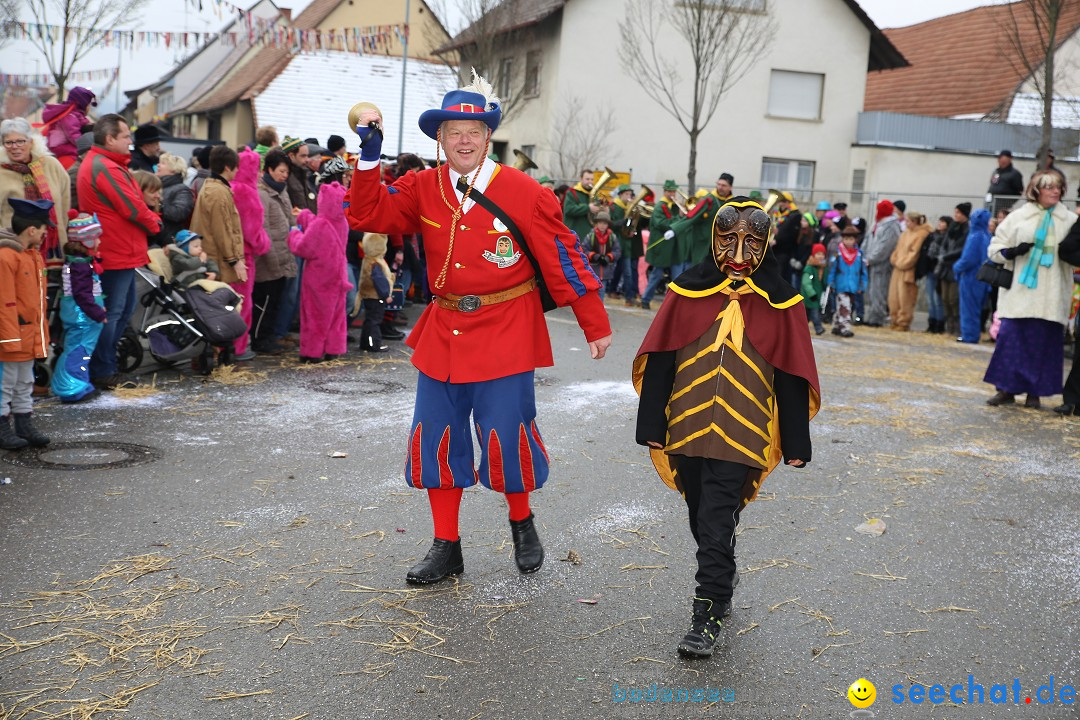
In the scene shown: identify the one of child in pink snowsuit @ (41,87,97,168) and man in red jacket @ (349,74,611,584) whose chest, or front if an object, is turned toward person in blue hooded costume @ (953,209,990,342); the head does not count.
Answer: the child in pink snowsuit

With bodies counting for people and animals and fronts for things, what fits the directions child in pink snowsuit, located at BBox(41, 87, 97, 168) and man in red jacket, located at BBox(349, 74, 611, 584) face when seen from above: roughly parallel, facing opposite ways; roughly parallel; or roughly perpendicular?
roughly perpendicular

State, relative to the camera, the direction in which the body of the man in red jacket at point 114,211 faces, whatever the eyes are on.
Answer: to the viewer's right

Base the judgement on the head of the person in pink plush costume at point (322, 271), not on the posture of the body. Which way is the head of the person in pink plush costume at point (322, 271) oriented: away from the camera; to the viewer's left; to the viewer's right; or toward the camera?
away from the camera

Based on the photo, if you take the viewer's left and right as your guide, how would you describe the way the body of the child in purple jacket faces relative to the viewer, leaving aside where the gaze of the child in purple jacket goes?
facing to the right of the viewer

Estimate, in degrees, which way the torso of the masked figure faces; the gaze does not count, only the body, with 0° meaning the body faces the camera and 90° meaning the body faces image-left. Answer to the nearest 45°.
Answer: approximately 0°

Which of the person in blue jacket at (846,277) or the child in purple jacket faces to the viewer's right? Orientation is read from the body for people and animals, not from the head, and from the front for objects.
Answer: the child in purple jacket

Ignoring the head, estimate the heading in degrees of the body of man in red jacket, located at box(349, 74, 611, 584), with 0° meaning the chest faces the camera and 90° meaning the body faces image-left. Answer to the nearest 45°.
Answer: approximately 0°

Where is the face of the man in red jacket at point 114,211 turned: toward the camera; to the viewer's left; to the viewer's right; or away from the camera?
to the viewer's right

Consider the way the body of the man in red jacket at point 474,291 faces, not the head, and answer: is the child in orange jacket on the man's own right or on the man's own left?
on the man's own right

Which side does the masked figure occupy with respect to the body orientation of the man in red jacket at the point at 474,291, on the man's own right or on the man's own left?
on the man's own left

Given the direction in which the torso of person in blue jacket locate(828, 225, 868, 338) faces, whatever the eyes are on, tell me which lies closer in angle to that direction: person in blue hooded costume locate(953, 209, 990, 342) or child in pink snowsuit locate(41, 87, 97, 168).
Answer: the child in pink snowsuit

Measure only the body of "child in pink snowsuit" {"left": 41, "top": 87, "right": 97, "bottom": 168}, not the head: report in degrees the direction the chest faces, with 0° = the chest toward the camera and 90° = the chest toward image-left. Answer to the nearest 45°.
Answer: approximately 270°

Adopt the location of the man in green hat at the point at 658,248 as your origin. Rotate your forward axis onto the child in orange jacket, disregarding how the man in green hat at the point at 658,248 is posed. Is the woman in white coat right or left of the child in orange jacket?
left
